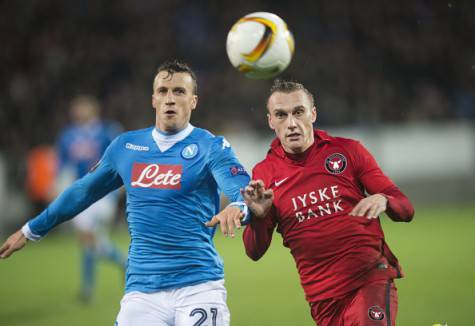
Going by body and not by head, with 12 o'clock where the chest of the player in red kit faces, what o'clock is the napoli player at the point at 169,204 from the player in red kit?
The napoli player is roughly at 3 o'clock from the player in red kit.

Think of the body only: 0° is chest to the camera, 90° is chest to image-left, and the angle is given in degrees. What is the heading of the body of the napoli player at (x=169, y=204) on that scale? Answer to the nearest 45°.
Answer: approximately 0°

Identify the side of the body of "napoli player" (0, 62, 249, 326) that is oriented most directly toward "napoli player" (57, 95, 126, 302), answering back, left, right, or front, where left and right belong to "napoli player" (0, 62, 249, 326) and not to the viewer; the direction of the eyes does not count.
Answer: back

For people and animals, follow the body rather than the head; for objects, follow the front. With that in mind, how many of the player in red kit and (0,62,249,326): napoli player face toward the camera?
2

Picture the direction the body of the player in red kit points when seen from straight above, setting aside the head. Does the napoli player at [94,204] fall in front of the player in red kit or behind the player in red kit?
behind

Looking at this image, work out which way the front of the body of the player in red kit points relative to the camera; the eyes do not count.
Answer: toward the camera

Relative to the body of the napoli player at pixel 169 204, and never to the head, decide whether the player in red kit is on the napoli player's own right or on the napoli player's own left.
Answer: on the napoli player's own left

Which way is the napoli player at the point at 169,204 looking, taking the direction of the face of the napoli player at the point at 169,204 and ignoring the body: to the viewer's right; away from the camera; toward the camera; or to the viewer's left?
toward the camera

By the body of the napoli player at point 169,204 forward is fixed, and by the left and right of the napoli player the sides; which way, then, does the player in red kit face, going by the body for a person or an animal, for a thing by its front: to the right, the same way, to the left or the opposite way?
the same way
